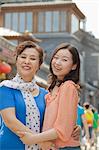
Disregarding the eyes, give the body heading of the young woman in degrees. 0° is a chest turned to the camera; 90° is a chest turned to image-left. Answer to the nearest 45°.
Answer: approximately 45°

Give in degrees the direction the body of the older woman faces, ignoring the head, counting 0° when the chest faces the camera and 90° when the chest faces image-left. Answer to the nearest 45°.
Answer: approximately 315°
